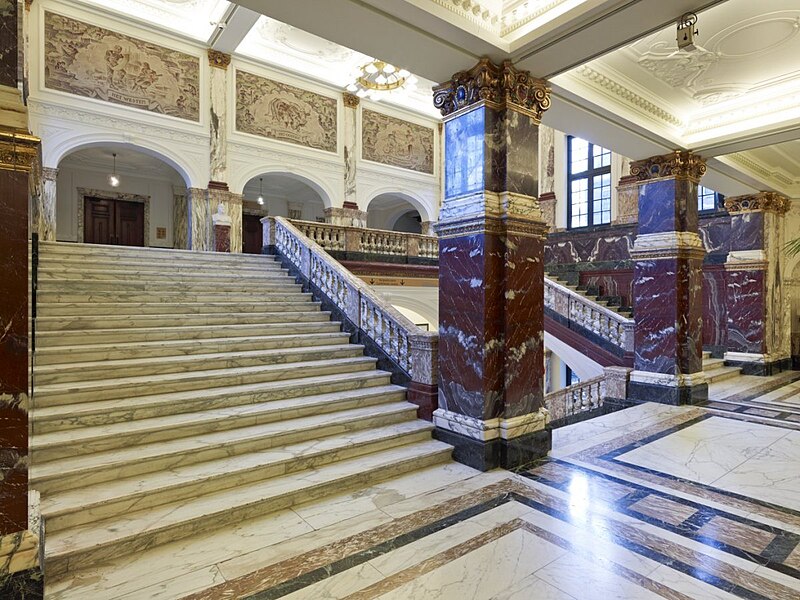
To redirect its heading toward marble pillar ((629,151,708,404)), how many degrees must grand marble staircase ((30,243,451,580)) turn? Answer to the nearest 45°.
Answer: approximately 45° to its left

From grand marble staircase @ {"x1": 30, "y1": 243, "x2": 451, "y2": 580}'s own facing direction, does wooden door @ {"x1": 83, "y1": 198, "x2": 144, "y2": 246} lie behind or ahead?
behind

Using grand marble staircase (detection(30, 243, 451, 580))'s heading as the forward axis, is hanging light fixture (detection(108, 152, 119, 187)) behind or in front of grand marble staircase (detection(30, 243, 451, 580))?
behind

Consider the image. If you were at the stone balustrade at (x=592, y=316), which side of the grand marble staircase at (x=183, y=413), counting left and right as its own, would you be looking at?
left

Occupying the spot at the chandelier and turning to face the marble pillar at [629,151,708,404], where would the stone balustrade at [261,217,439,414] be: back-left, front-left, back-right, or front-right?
front-right

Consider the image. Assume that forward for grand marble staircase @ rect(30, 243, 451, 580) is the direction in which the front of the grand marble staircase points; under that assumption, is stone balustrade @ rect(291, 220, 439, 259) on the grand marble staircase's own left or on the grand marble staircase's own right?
on the grand marble staircase's own left

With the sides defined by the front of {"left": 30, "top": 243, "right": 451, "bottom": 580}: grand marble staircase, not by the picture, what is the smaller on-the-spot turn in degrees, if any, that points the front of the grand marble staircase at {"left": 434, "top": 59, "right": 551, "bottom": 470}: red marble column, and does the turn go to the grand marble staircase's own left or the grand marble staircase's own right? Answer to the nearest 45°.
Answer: approximately 45° to the grand marble staircase's own left

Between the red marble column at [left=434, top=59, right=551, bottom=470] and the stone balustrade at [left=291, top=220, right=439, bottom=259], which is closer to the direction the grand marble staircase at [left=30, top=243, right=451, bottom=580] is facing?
the red marble column

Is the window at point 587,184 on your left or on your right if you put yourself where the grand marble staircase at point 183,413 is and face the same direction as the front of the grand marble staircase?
on your left

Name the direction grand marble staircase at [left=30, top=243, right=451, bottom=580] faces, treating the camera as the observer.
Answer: facing the viewer and to the right of the viewer
